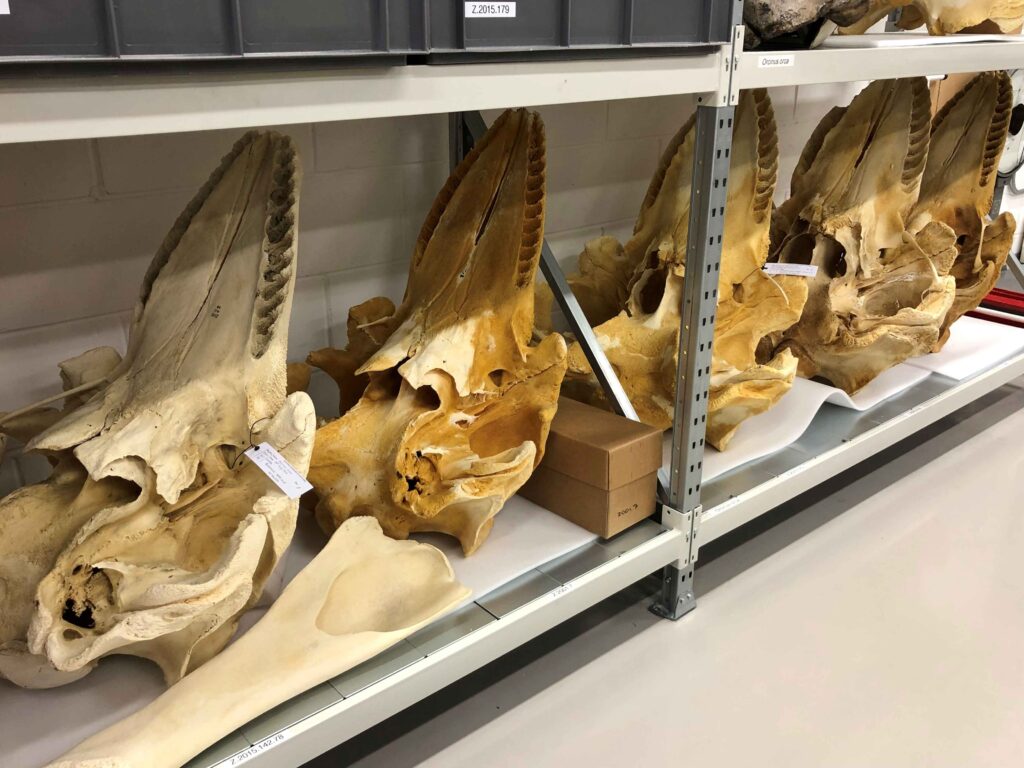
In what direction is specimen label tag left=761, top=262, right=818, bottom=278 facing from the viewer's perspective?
toward the camera

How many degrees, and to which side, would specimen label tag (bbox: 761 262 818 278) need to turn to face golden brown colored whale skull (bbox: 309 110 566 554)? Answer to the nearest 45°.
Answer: approximately 45° to its right

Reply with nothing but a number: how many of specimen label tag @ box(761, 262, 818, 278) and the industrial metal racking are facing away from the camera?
0

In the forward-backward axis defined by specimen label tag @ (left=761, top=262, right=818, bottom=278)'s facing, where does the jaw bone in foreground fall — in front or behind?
in front

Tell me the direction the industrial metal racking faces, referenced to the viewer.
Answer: facing the viewer and to the right of the viewer

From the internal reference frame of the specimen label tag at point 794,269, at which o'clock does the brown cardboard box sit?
The brown cardboard box is roughly at 1 o'clock from the specimen label tag.

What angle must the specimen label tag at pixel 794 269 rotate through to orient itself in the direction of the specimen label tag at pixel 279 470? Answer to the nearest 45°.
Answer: approximately 45° to its right
